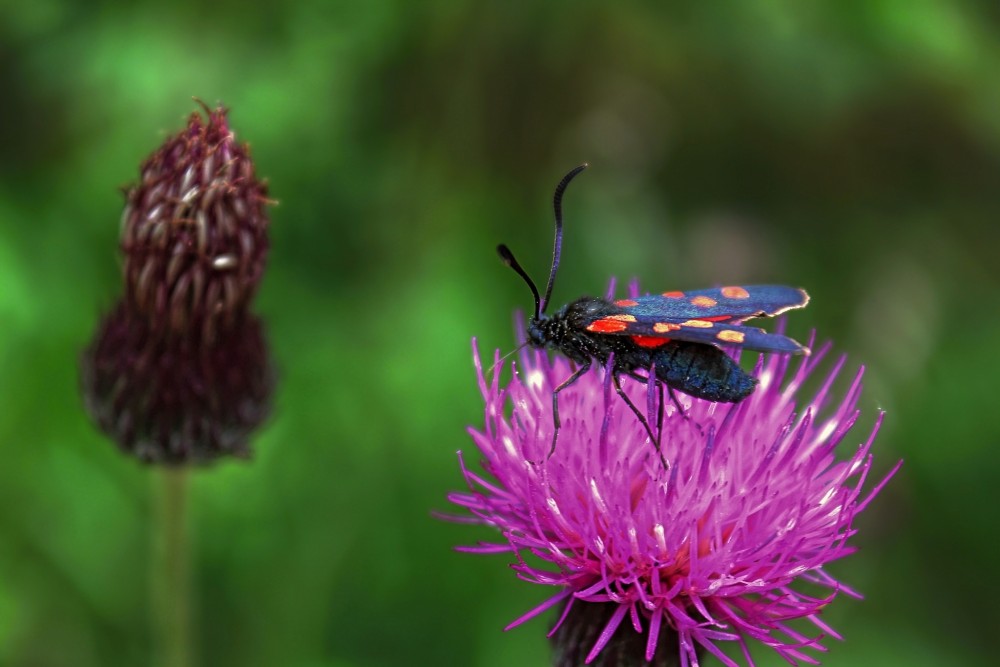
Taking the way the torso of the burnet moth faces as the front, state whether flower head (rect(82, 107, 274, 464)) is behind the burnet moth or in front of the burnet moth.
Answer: in front

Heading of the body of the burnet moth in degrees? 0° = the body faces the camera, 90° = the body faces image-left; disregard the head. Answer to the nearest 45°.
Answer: approximately 90°
